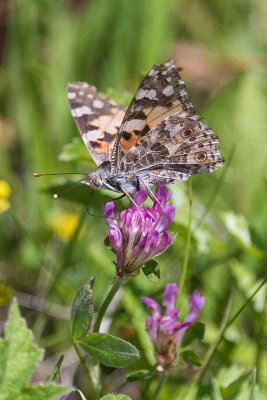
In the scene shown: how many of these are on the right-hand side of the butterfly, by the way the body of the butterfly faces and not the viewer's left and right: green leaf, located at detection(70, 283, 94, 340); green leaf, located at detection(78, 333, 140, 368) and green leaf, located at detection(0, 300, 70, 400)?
0

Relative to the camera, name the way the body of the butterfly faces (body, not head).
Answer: to the viewer's left

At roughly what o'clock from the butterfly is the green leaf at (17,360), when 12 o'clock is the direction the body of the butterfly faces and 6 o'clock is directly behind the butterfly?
The green leaf is roughly at 10 o'clock from the butterfly.

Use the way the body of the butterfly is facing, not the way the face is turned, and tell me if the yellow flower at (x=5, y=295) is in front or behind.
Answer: in front
